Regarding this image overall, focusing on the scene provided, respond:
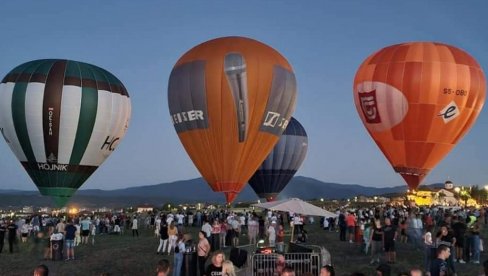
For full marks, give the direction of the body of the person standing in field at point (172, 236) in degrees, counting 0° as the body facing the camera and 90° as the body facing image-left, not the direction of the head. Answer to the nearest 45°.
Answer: approximately 180°

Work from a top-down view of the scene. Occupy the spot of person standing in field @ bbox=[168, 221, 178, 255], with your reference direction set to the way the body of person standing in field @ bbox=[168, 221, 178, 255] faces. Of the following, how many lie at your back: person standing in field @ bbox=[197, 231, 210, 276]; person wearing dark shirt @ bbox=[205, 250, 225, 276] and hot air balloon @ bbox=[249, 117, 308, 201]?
2

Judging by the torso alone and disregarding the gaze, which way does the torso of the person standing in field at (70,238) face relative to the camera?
away from the camera

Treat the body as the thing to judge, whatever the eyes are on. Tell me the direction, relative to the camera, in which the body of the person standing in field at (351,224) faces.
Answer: away from the camera

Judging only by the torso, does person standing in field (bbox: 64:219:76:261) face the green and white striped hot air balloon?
yes

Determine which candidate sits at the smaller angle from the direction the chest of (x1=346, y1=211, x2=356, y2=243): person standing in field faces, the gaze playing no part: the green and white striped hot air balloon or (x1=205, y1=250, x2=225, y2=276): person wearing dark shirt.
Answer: the green and white striped hot air balloon

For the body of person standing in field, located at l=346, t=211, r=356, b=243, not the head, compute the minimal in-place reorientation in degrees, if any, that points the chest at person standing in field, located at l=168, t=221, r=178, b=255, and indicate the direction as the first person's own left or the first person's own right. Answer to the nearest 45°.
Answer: approximately 135° to the first person's own left

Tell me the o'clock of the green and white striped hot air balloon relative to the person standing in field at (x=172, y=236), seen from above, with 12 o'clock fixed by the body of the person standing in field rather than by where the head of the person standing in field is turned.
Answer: The green and white striped hot air balloon is roughly at 11 o'clock from the person standing in field.

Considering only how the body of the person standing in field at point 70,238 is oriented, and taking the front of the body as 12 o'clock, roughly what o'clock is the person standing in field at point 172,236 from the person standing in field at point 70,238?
the person standing in field at point 172,236 is roughly at 3 o'clock from the person standing in field at point 70,238.

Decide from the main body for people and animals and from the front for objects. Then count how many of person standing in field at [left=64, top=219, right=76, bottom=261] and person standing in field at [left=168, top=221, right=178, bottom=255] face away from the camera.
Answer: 2
